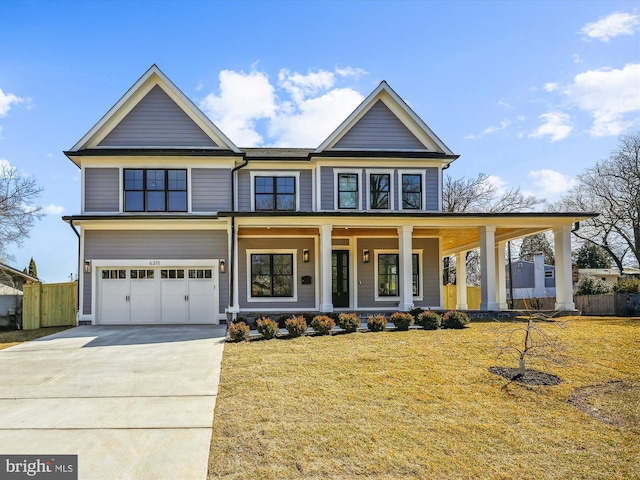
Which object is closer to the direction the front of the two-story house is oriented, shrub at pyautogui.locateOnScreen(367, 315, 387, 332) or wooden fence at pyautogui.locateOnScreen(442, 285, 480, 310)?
the shrub

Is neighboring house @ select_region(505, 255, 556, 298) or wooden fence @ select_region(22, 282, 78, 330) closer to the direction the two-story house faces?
the wooden fence

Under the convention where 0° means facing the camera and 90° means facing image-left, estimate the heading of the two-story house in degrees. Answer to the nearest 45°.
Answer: approximately 0°

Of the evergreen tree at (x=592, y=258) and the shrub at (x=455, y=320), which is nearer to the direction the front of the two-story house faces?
the shrub

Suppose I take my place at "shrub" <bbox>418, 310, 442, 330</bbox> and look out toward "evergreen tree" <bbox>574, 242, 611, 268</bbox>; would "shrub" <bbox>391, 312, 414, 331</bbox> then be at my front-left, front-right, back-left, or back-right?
back-left

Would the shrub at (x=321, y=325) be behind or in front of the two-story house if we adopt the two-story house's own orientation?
in front

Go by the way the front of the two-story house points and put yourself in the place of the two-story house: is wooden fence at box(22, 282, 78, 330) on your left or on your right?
on your right

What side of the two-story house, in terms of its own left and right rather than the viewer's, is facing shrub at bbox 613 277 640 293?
left

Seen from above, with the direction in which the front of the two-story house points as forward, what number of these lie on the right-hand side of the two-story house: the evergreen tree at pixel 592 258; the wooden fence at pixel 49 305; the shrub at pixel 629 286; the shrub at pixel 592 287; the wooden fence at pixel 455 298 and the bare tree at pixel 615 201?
1

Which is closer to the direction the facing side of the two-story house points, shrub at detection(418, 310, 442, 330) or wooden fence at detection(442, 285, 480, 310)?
the shrub

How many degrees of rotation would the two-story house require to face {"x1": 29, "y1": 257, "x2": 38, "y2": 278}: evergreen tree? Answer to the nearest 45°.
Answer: approximately 135° to its right

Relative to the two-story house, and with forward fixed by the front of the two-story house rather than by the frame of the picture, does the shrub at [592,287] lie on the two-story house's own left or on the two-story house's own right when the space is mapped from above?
on the two-story house's own left

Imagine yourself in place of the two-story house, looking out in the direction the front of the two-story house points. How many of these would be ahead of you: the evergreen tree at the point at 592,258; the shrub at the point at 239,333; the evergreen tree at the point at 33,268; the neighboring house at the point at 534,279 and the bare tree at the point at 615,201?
1

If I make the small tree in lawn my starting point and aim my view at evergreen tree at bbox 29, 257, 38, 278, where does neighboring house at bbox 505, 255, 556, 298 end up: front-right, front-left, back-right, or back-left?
front-right

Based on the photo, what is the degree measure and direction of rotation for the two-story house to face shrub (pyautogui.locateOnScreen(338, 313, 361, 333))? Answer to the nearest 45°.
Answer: approximately 45° to its left

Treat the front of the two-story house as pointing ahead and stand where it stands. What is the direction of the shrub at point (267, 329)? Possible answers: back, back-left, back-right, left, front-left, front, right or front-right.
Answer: front

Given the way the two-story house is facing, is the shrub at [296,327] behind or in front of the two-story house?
in front
